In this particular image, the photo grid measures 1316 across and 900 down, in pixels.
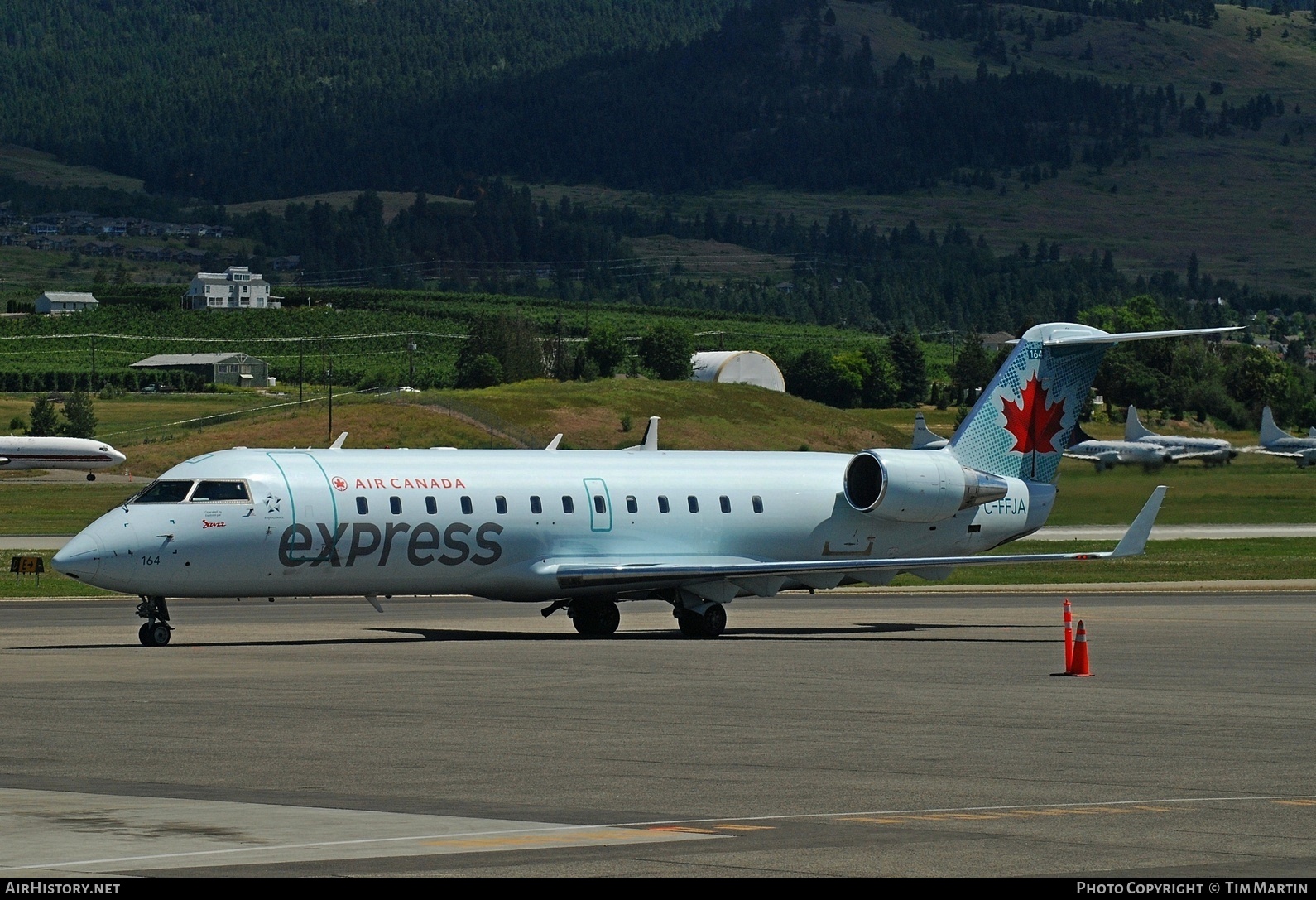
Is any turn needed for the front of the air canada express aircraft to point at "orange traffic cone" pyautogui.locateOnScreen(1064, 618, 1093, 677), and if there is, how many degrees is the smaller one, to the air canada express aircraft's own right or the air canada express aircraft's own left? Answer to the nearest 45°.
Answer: approximately 90° to the air canada express aircraft's own left

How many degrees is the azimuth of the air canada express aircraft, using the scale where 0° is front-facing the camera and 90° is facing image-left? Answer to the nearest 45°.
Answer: approximately 45°
